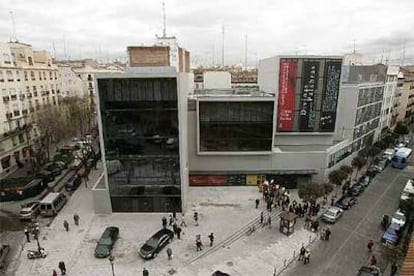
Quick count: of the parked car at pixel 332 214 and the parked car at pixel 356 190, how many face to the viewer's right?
0

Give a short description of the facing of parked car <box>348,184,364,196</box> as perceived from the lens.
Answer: facing the viewer and to the left of the viewer

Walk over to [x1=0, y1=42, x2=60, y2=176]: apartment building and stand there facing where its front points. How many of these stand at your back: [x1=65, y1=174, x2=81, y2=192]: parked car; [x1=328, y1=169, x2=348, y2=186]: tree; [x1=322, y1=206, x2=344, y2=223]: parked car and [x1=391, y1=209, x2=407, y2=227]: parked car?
0

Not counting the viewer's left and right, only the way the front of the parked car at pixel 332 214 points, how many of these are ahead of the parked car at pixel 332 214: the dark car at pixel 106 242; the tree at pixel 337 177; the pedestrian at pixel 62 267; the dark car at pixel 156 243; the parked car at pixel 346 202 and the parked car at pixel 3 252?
4

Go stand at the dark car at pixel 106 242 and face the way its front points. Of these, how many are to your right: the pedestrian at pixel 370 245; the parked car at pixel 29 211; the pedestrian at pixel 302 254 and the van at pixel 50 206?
2

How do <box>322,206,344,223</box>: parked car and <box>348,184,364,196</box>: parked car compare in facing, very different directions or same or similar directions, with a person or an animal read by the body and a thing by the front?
same or similar directions

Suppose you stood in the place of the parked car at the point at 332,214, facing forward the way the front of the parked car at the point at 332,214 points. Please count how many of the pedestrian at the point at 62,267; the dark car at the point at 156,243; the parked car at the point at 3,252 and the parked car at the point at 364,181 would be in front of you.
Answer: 3

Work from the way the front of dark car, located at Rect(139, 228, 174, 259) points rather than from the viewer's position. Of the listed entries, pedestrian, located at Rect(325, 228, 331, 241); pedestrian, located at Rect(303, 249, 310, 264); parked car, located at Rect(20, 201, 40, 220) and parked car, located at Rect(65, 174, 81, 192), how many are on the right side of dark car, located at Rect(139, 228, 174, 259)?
2

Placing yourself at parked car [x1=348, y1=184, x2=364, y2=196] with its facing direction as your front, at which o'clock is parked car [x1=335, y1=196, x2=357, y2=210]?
parked car [x1=335, y1=196, x2=357, y2=210] is roughly at 11 o'clock from parked car [x1=348, y1=184, x2=364, y2=196].
